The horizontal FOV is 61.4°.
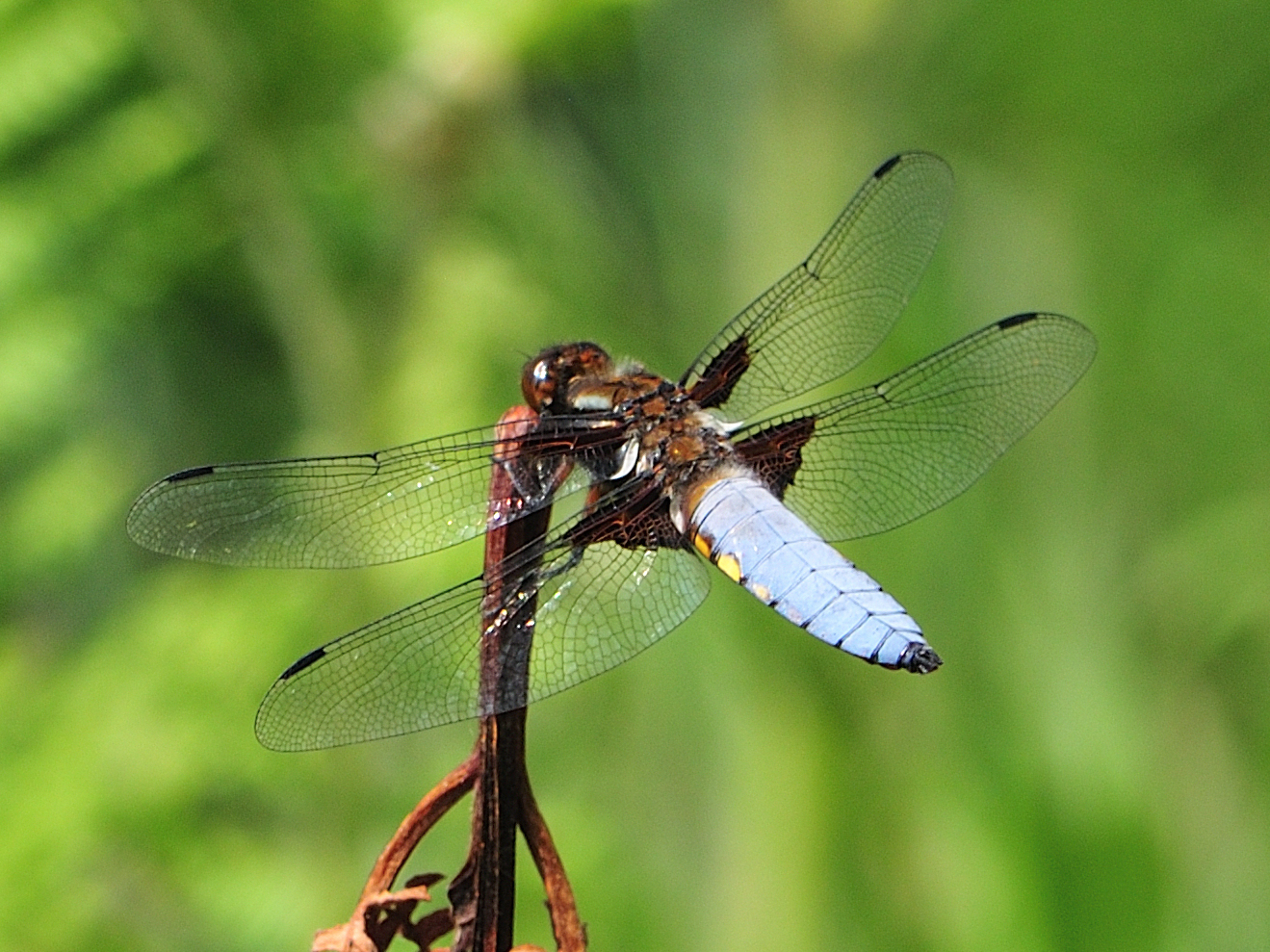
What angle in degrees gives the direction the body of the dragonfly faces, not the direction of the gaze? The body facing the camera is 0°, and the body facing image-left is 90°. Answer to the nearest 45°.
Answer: approximately 135°
